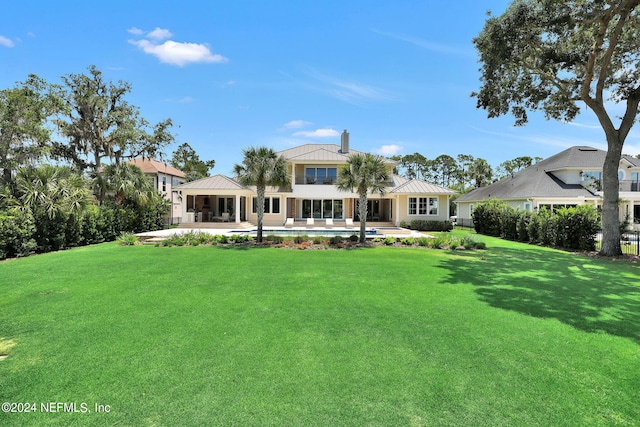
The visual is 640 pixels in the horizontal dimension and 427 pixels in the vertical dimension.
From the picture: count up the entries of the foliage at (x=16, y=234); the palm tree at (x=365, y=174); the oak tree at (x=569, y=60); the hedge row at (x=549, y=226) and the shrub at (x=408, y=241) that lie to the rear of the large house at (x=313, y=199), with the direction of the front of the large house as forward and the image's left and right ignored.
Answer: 0

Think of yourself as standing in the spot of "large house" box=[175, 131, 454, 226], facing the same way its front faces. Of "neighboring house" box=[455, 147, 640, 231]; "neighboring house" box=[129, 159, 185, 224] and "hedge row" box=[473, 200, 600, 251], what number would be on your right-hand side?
1

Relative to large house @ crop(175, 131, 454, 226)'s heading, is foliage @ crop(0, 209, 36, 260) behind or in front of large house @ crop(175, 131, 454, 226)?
in front

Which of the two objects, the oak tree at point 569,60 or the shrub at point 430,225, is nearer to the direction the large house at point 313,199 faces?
the oak tree

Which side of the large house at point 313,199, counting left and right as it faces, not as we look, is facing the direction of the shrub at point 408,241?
front

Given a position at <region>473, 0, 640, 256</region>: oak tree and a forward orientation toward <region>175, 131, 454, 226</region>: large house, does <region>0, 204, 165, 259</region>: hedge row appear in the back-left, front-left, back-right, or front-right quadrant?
front-left

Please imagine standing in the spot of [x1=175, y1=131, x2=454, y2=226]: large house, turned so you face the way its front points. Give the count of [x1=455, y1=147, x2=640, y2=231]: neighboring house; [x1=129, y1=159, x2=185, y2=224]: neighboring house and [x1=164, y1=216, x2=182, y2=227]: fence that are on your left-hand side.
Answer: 1

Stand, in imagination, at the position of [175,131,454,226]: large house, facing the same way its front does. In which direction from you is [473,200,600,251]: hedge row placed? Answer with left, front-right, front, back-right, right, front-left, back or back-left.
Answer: front-left

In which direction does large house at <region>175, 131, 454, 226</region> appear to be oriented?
toward the camera

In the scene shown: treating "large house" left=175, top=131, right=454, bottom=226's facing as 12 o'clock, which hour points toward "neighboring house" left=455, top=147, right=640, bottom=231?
The neighboring house is roughly at 9 o'clock from the large house.

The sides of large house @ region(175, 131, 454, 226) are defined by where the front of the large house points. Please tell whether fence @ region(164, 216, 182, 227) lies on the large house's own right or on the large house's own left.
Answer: on the large house's own right
